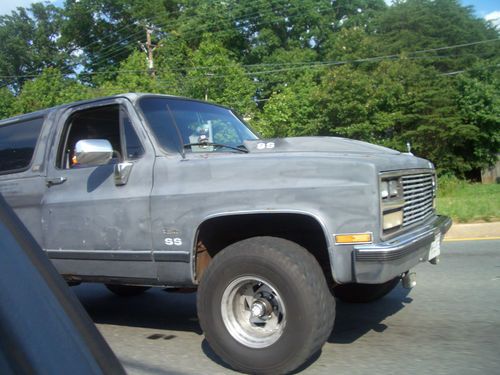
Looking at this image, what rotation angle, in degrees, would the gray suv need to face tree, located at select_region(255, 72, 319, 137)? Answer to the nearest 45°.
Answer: approximately 135° to its left

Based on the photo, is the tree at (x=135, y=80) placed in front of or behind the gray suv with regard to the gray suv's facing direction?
behind

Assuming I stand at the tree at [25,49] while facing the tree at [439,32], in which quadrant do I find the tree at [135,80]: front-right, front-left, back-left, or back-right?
front-right

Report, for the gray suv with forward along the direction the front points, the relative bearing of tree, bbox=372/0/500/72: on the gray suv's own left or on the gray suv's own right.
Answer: on the gray suv's own left

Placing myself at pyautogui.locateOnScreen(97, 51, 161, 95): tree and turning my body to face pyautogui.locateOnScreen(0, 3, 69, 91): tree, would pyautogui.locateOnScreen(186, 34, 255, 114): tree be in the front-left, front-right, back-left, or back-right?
back-right

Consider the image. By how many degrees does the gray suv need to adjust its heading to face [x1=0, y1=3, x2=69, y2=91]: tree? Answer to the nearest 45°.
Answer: approximately 135° to its left

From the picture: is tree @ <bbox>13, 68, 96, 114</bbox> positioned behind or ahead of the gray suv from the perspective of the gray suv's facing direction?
behind

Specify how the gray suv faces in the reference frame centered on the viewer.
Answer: facing the viewer and to the right of the viewer
